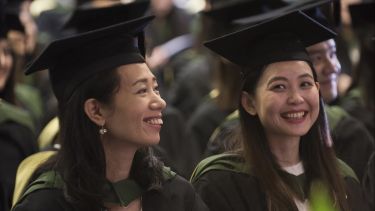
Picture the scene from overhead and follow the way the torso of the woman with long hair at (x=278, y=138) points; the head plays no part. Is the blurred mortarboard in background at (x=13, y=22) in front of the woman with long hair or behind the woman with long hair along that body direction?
behind

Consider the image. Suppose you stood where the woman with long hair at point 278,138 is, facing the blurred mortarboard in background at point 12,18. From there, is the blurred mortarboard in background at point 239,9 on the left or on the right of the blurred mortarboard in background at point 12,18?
right

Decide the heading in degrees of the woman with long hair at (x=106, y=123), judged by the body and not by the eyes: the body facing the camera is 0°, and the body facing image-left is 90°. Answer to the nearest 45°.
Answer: approximately 315°

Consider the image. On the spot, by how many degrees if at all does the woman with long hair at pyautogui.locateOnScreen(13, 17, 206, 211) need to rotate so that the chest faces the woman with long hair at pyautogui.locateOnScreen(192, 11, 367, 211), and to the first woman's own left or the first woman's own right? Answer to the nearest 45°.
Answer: approximately 45° to the first woman's own left

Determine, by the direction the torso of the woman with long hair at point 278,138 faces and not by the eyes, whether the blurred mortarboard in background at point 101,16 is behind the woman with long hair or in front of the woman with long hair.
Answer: behind

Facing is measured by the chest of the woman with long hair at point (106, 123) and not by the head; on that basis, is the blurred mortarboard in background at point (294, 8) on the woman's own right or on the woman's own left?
on the woman's own left

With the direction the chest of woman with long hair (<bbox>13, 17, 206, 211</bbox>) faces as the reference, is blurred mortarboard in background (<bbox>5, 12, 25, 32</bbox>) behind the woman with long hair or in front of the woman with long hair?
behind

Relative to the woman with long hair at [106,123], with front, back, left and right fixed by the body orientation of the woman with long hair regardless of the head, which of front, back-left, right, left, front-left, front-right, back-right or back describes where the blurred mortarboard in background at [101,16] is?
back-left

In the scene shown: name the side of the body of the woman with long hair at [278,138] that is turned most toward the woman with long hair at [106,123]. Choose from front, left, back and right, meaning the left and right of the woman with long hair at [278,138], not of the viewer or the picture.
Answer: right

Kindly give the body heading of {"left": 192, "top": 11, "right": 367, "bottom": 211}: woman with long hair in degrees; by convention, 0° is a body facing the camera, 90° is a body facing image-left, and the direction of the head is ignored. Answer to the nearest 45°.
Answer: approximately 315°
